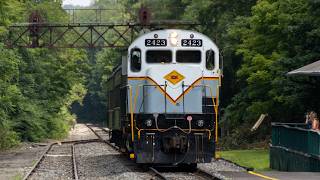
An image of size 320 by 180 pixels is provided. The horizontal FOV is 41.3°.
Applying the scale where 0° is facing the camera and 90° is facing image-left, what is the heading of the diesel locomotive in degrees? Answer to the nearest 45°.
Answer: approximately 0°
